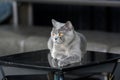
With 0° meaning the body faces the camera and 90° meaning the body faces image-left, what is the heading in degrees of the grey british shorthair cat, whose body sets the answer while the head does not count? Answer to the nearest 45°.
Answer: approximately 45°
